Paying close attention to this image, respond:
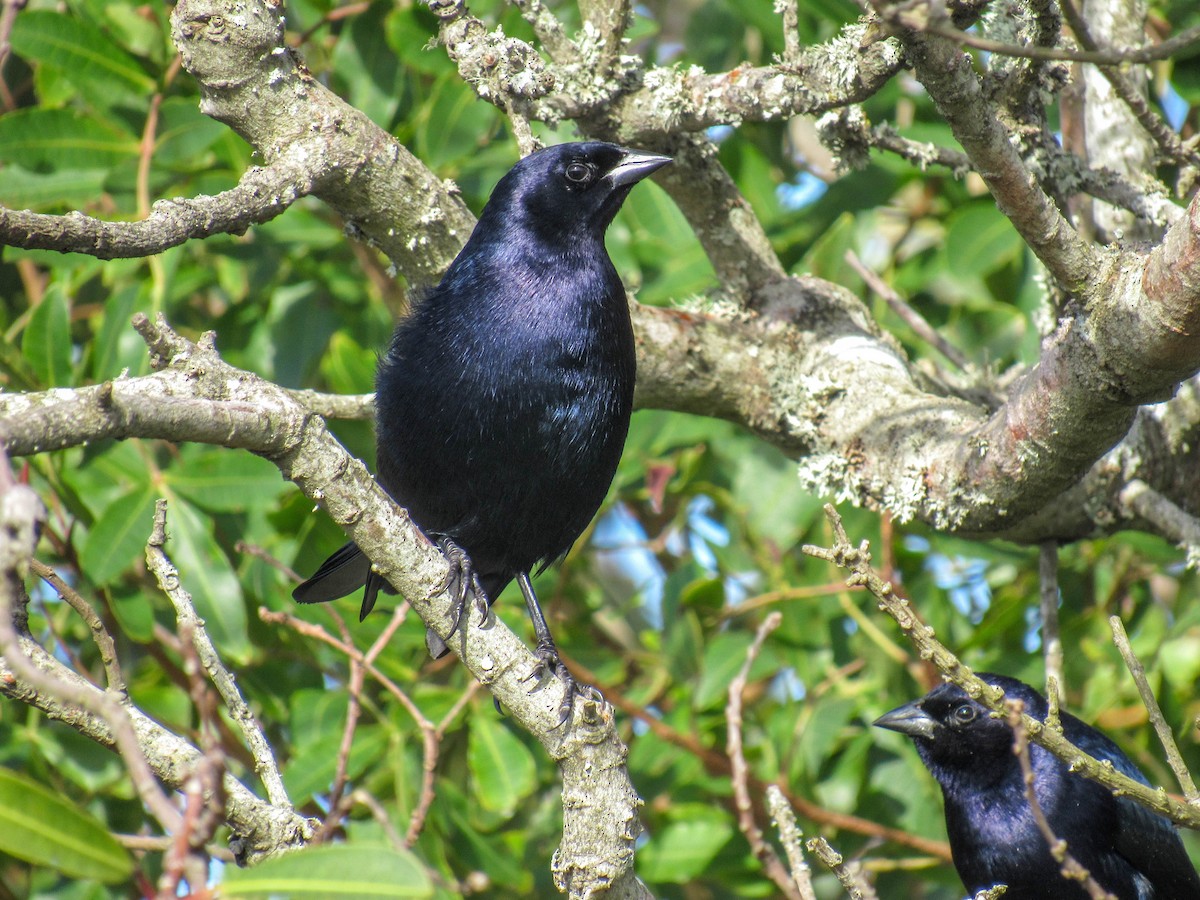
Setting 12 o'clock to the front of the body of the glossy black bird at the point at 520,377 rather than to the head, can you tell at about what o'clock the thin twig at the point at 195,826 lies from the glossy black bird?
The thin twig is roughly at 2 o'clock from the glossy black bird.

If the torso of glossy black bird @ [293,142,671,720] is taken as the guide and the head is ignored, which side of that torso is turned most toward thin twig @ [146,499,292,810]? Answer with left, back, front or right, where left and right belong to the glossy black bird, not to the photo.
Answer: right

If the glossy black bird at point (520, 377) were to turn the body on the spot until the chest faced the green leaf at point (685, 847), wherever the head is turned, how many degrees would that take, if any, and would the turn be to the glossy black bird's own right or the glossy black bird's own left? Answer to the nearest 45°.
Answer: approximately 135° to the glossy black bird's own left

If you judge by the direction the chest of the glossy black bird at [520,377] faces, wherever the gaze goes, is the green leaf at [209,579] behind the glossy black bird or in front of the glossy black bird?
behind

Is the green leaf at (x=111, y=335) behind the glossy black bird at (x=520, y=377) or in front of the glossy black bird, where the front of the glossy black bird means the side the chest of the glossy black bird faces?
behind

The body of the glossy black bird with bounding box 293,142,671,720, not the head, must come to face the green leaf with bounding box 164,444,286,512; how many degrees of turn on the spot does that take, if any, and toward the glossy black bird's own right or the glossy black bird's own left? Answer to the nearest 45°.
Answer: approximately 180°

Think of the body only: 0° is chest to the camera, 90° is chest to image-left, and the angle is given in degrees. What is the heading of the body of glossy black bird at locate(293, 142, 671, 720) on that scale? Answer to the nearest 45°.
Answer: approximately 315°

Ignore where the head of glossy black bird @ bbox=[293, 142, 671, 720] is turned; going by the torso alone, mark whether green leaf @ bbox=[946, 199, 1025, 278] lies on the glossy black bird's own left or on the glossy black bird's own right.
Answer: on the glossy black bird's own left
